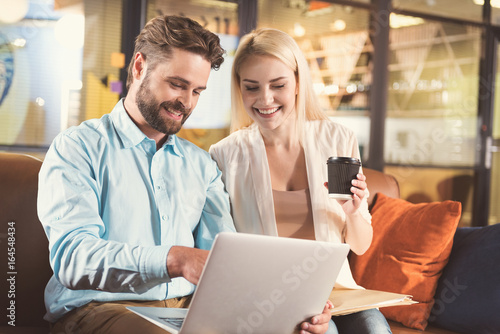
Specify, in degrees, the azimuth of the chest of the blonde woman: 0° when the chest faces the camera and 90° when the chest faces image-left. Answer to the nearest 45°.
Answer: approximately 0°
